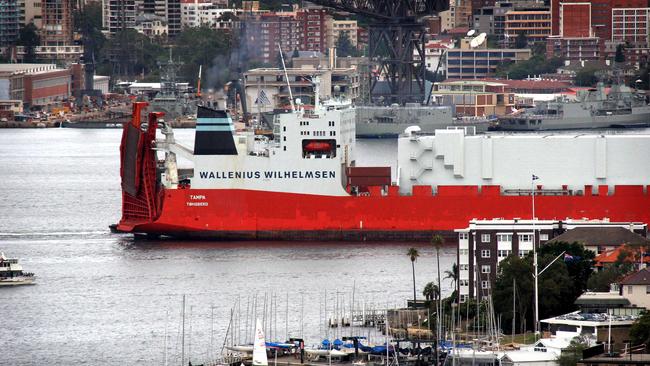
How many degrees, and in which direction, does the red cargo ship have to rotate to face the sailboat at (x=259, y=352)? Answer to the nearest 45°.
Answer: approximately 90° to its right

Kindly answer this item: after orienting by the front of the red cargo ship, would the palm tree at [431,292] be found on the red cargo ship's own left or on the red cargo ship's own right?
on the red cargo ship's own right

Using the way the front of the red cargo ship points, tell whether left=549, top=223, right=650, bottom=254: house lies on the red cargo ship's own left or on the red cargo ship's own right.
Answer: on the red cargo ship's own right

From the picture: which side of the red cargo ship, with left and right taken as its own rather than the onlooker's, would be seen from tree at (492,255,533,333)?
right

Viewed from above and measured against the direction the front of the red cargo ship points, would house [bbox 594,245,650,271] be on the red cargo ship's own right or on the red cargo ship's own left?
on the red cargo ship's own right

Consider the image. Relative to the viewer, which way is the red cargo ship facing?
to the viewer's right

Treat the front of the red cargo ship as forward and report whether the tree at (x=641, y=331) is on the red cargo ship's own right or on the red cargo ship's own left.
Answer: on the red cargo ship's own right

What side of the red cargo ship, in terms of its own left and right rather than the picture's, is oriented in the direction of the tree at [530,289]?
right
